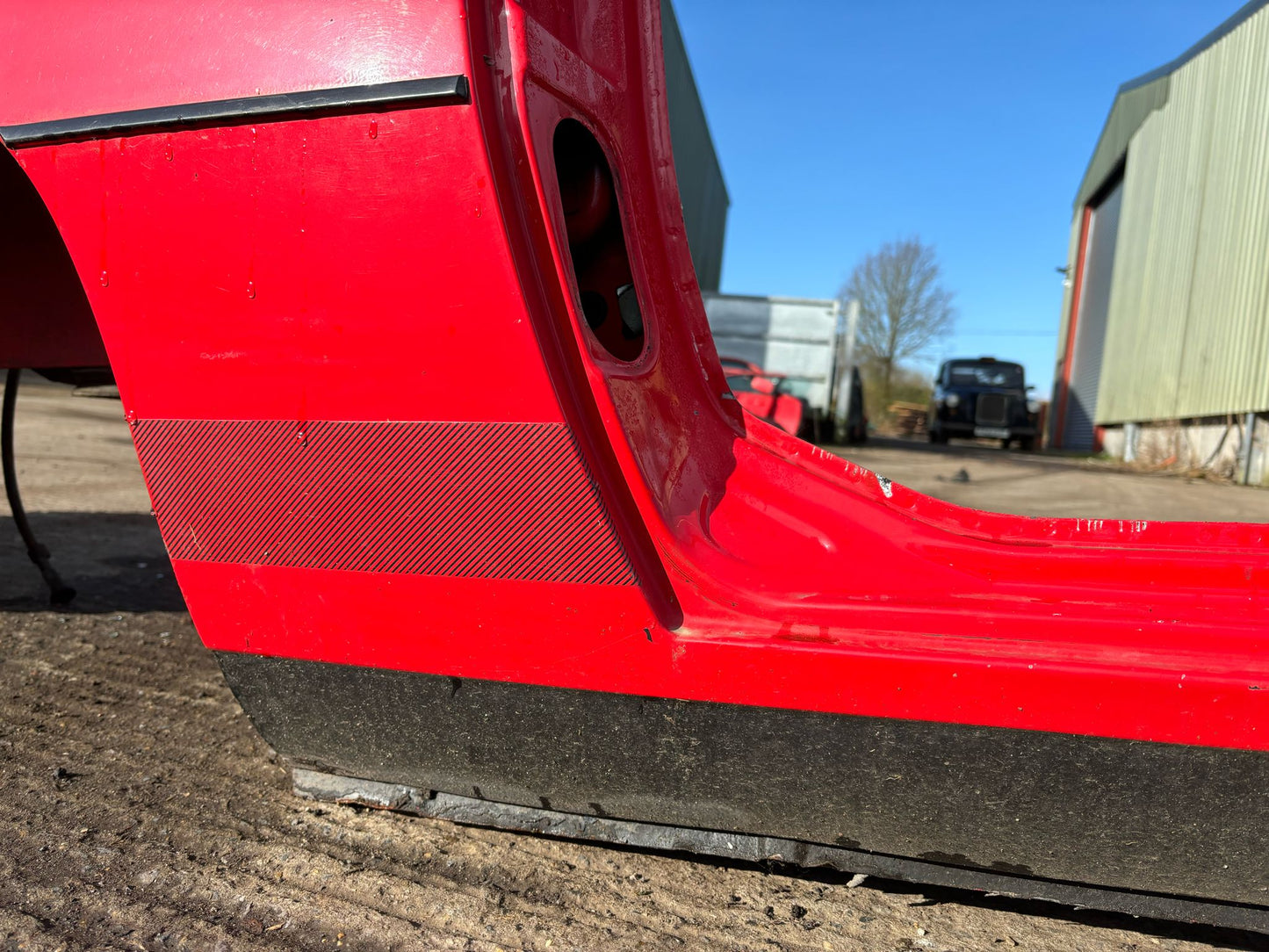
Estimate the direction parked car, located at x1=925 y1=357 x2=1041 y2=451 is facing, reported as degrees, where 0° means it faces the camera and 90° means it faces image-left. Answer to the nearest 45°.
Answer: approximately 0°
